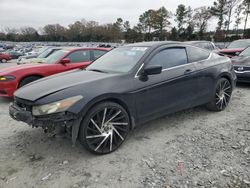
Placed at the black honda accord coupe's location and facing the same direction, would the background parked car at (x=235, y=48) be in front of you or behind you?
behind

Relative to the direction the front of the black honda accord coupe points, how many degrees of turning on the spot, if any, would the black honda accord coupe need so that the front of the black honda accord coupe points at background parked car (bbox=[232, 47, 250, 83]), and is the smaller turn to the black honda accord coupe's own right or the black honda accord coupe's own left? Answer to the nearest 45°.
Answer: approximately 180°

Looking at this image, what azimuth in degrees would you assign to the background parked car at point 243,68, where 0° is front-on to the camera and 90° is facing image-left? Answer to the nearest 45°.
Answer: approximately 45°

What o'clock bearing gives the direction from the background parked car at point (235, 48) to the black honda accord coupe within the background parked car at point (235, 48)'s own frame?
The black honda accord coupe is roughly at 11 o'clock from the background parked car.

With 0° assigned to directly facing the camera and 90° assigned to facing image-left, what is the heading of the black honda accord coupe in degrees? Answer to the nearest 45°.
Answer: approximately 45°

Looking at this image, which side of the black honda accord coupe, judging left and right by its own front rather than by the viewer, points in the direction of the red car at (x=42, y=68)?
right

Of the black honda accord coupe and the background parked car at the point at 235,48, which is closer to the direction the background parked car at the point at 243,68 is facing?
the black honda accord coupe

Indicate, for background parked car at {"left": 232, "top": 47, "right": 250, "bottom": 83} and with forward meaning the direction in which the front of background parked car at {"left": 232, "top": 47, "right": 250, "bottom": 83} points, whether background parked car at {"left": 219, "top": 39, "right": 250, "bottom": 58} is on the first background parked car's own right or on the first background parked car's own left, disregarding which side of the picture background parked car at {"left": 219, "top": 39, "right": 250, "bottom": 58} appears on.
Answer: on the first background parked car's own right

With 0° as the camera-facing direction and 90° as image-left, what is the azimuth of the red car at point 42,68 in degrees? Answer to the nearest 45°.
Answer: approximately 45°

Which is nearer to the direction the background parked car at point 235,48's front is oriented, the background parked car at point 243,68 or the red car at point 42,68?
the red car
